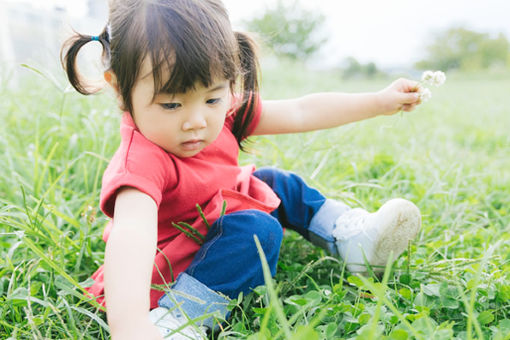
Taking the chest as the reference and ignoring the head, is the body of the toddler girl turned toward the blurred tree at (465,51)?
no
